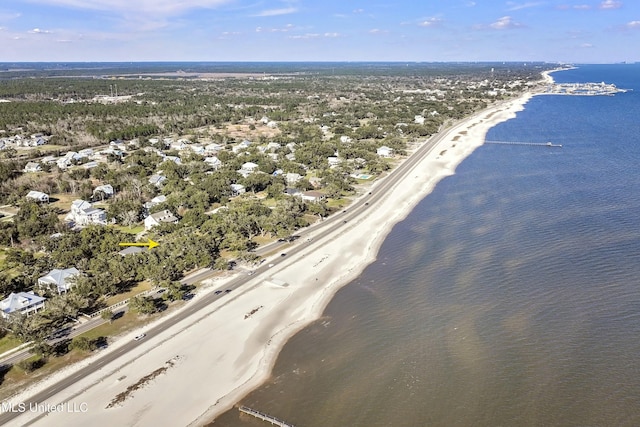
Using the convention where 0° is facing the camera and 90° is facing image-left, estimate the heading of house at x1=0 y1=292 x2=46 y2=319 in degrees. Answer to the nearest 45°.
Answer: approximately 315°

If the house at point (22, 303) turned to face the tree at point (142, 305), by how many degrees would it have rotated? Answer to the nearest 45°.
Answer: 0° — it already faces it

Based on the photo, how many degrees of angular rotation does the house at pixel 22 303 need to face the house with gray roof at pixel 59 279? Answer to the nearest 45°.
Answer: approximately 90° to its left

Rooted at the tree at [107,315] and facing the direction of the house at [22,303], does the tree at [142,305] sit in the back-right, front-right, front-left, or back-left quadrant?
back-right

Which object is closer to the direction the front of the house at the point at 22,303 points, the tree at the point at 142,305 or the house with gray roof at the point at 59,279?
the tree

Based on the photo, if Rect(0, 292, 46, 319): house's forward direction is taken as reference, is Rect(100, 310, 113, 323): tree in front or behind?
in front

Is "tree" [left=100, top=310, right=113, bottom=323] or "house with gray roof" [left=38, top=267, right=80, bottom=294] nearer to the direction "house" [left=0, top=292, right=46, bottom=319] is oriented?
the tree

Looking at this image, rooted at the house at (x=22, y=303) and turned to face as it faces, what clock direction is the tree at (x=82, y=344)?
The tree is roughly at 1 o'clock from the house.
